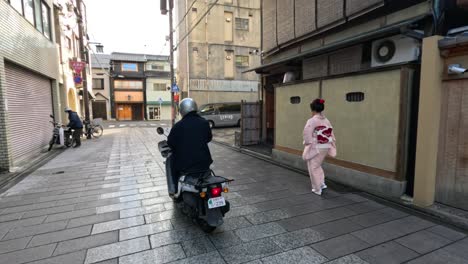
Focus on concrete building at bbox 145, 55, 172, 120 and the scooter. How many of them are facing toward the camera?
1

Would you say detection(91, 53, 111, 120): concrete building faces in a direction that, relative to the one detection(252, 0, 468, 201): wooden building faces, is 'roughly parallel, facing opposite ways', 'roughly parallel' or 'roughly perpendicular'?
roughly perpendicular

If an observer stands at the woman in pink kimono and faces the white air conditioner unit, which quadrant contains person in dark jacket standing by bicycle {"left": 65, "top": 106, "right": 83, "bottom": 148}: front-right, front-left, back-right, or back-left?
back-left

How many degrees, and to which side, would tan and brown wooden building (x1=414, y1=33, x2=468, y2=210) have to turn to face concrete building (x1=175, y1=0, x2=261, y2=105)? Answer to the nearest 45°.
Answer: approximately 90° to its right

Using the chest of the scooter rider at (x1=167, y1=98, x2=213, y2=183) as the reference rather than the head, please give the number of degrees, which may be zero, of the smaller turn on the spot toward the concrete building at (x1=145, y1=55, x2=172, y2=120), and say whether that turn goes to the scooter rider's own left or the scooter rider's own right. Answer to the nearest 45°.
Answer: approximately 45° to the scooter rider's own right

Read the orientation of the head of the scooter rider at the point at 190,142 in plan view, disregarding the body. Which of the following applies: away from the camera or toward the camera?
away from the camera

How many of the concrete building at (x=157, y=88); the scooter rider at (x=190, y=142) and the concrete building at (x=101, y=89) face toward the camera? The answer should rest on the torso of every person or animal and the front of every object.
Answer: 2

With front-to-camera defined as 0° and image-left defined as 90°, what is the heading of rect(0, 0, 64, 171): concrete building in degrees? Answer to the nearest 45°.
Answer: approximately 315°

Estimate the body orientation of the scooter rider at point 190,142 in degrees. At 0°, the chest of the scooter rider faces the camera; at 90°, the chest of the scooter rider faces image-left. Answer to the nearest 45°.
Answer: approximately 135°

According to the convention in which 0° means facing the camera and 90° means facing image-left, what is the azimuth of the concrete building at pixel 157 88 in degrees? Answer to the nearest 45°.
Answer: approximately 0°

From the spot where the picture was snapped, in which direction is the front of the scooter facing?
facing away from the viewer and to the left of the viewer

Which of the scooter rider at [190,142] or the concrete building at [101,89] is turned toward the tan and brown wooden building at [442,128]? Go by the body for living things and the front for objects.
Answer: the concrete building at [101,89]

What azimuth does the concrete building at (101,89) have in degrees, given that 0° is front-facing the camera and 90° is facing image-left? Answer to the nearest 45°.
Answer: approximately 0°
